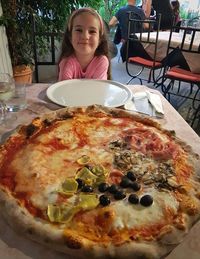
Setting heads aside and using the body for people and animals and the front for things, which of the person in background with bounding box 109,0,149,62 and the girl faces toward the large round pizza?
the girl

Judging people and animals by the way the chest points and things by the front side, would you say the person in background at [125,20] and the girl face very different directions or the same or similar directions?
very different directions

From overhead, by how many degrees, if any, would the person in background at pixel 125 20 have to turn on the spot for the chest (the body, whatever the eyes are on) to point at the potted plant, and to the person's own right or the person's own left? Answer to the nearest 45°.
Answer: approximately 135° to the person's own left

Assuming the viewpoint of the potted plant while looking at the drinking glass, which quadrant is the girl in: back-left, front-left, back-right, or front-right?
front-left

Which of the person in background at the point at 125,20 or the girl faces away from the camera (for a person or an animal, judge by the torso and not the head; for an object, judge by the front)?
the person in background

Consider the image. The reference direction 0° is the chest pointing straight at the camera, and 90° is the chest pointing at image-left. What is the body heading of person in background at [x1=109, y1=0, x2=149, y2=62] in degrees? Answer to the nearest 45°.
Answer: approximately 180°

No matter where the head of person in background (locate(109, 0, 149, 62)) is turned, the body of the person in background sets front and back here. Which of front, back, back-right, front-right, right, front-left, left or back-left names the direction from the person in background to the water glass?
back

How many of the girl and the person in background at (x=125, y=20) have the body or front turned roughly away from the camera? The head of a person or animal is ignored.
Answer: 1

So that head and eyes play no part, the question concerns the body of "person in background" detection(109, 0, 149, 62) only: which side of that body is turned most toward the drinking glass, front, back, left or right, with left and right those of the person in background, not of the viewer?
back

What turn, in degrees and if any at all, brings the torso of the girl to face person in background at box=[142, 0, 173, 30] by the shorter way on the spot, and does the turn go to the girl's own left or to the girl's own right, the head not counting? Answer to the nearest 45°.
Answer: approximately 135° to the girl's own left

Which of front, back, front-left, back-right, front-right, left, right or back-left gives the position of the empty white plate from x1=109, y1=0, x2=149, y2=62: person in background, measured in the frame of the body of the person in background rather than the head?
back

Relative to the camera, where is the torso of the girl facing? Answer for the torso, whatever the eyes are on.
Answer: toward the camera

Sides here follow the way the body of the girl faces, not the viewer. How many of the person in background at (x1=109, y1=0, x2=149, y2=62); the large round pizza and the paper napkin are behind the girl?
1

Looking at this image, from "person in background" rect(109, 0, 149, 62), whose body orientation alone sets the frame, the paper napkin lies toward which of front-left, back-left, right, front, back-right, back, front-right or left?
back

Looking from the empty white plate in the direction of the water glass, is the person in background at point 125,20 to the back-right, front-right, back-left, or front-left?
back-right
